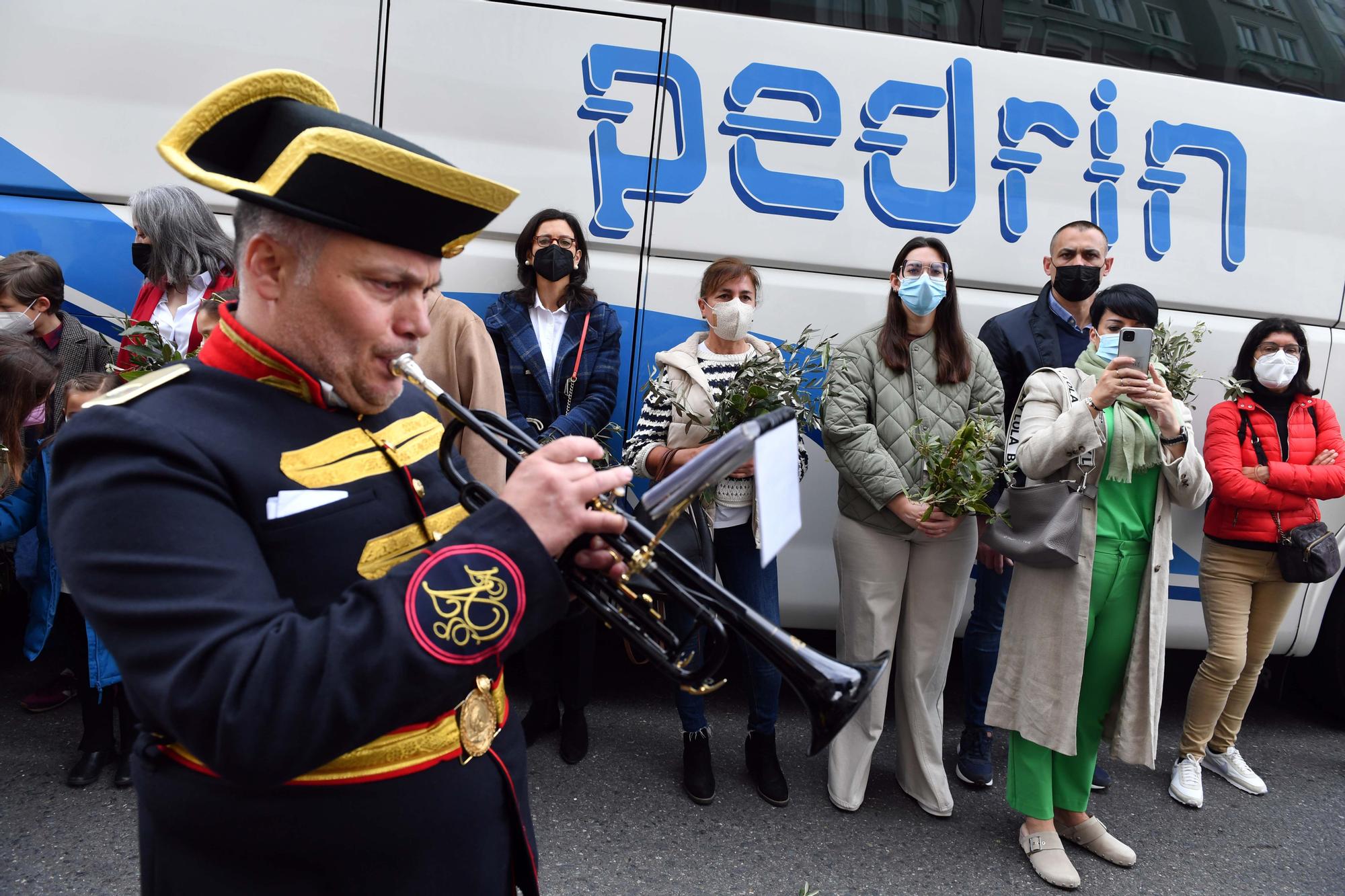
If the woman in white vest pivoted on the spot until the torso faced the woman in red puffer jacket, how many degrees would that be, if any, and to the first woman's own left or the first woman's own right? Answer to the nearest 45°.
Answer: approximately 90° to the first woman's own left

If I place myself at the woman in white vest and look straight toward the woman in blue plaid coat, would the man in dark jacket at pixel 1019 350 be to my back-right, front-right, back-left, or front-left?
back-right

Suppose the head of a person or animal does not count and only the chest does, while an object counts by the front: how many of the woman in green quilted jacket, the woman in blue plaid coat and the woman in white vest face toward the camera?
3

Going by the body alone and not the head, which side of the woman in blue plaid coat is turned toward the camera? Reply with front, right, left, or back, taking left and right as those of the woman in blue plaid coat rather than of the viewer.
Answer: front

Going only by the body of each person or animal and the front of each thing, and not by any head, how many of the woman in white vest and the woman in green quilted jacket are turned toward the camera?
2

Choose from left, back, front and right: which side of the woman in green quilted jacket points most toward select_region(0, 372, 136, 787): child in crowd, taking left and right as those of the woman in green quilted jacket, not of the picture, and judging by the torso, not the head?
right

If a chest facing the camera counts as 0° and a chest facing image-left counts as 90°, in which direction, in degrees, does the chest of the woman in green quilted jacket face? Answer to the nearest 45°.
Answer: approximately 0°

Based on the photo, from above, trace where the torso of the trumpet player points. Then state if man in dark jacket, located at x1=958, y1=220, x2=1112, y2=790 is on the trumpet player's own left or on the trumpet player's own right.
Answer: on the trumpet player's own left

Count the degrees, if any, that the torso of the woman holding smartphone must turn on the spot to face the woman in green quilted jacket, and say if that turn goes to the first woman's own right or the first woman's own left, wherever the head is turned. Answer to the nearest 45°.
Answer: approximately 135° to the first woman's own right

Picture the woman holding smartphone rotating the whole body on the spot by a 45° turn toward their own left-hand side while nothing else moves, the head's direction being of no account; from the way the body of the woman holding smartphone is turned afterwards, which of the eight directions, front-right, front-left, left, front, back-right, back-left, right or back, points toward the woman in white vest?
back

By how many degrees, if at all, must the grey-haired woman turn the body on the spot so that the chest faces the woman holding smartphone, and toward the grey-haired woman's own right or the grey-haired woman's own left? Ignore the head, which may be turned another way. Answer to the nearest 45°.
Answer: approximately 90° to the grey-haired woman's own left
